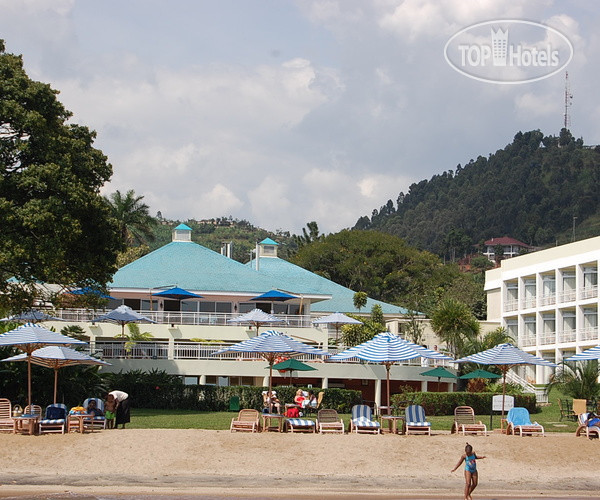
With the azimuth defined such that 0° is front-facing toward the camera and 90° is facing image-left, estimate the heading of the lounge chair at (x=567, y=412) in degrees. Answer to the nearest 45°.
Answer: approximately 315°

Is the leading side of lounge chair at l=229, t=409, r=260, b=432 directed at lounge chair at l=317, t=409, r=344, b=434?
no

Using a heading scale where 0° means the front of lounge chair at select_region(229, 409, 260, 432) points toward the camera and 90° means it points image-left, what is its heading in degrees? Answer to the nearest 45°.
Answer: approximately 45°

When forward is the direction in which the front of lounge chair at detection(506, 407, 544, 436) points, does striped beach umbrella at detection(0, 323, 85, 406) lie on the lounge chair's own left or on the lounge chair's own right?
on the lounge chair's own right

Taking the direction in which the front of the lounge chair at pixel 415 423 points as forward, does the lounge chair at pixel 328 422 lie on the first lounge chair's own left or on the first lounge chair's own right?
on the first lounge chair's own right

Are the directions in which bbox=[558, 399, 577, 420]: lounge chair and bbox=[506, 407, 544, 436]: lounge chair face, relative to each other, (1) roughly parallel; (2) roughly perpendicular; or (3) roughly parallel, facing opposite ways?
roughly parallel

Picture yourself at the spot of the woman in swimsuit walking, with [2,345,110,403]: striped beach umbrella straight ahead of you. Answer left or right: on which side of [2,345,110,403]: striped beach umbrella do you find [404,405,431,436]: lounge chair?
right

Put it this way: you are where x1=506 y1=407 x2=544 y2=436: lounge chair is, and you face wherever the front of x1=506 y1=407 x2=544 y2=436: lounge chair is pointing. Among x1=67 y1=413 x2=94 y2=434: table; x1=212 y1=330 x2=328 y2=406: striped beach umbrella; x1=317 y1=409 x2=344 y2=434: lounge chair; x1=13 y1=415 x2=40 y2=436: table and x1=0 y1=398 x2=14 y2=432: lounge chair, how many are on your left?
0

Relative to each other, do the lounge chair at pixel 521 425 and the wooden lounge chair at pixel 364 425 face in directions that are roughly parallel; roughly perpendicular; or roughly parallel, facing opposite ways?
roughly parallel

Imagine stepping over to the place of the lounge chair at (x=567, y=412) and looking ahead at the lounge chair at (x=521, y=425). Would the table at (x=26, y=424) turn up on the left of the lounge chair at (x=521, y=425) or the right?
right

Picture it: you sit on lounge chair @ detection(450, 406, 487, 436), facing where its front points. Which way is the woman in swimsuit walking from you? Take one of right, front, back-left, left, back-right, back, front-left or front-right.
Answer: front-right

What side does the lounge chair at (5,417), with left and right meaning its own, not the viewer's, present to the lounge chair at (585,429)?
left

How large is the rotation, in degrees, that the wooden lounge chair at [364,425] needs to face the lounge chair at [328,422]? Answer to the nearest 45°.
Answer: approximately 135° to its right

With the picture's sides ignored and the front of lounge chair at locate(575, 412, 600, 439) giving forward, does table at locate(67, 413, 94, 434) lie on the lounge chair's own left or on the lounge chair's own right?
on the lounge chair's own right

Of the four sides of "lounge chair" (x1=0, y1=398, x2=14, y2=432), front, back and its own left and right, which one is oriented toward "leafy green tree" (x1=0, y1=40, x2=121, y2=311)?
back

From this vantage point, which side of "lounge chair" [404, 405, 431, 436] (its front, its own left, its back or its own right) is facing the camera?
front

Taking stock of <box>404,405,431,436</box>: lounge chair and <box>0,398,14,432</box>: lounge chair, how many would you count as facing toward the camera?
2
